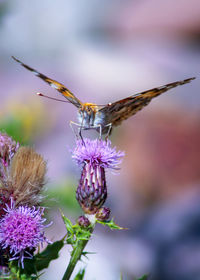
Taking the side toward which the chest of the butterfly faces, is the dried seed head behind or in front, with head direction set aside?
in front

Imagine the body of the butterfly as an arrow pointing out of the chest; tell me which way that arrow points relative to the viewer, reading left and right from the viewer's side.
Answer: facing the viewer and to the left of the viewer

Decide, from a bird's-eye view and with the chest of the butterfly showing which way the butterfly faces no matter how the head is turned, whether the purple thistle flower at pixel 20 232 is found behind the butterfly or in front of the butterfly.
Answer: in front
